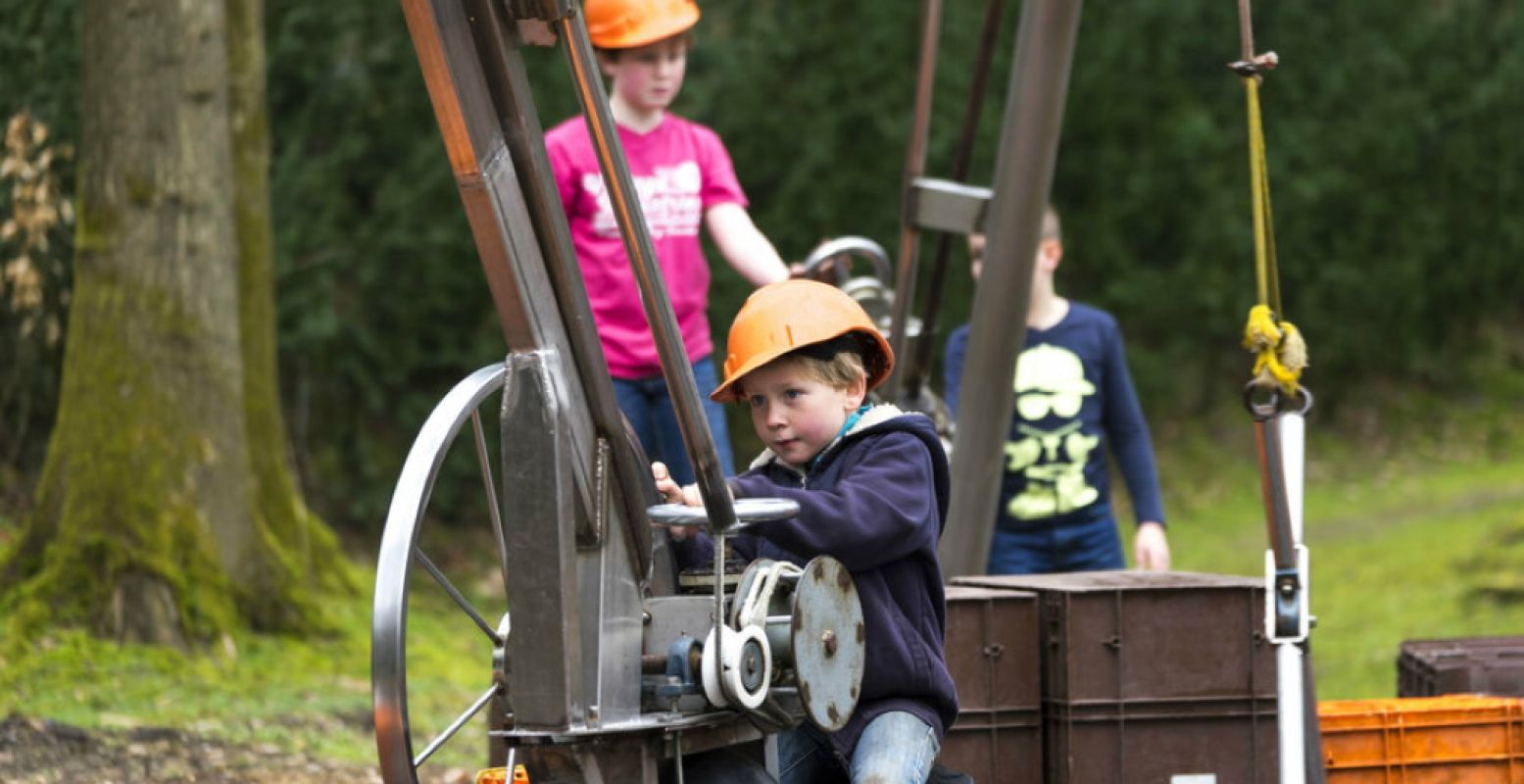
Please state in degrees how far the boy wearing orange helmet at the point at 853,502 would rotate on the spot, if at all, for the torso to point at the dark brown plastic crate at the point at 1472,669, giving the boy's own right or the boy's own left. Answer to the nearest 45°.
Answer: approximately 180°

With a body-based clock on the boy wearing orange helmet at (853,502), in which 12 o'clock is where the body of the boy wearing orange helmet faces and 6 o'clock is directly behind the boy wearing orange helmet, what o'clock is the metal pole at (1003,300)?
The metal pole is roughly at 5 o'clock from the boy wearing orange helmet.

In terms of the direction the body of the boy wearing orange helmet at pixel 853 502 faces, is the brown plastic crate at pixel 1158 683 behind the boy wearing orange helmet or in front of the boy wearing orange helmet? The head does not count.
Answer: behind

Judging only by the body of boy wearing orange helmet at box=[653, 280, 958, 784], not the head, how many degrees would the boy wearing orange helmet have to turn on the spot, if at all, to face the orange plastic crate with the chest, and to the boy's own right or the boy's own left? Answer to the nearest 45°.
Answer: approximately 180°

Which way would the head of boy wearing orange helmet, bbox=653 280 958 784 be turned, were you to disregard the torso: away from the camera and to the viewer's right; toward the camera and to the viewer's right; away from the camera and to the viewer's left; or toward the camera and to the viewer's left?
toward the camera and to the viewer's left
